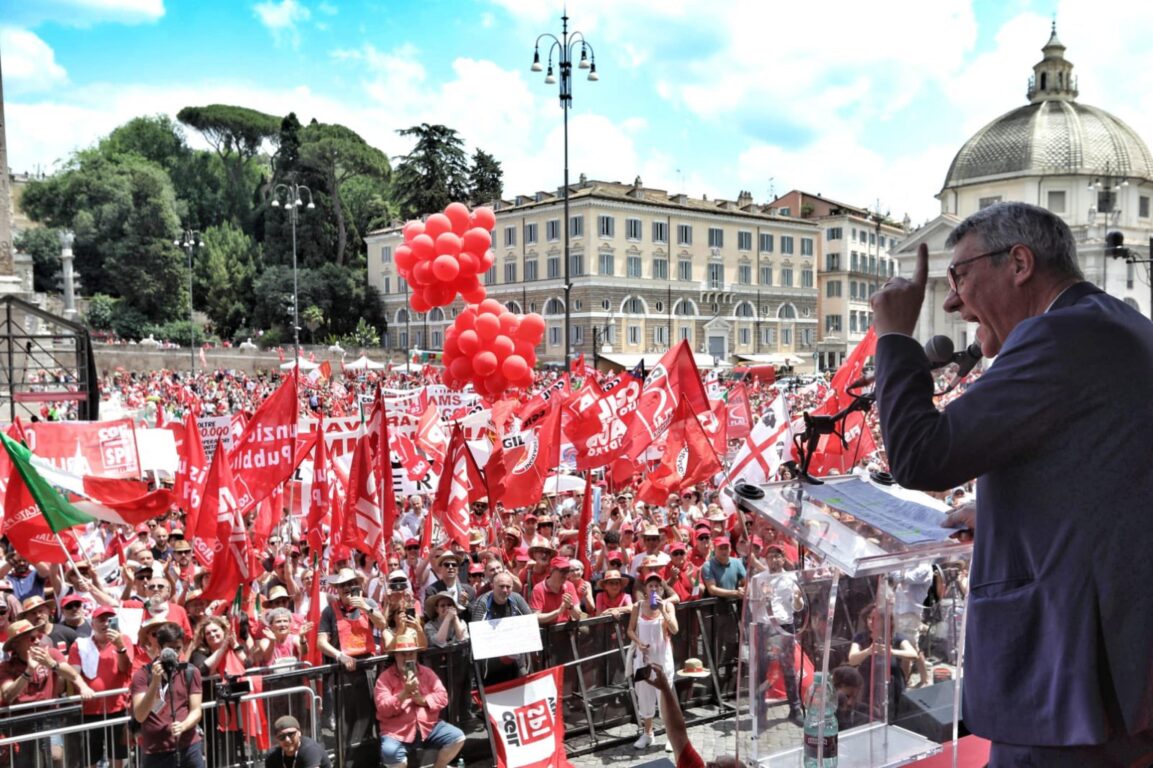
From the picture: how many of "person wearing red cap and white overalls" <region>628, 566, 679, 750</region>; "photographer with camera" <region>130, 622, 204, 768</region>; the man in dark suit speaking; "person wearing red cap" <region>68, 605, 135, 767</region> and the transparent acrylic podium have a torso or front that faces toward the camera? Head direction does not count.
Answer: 3

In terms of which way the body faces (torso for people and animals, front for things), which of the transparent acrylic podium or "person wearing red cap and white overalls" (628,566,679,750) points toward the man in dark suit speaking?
the person wearing red cap and white overalls

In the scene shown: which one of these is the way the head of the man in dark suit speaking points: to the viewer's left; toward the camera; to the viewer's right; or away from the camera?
to the viewer's left

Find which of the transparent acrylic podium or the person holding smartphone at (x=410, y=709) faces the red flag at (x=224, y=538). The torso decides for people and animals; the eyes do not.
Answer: the transparent acrylic podium

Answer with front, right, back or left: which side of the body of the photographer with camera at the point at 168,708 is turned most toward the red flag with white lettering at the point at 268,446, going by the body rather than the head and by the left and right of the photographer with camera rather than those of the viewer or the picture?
back

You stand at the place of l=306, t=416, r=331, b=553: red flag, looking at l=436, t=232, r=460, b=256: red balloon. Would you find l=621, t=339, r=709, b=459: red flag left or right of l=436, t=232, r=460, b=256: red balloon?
right

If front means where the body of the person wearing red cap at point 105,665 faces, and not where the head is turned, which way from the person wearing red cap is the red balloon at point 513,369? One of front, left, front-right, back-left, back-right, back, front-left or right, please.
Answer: back-left
